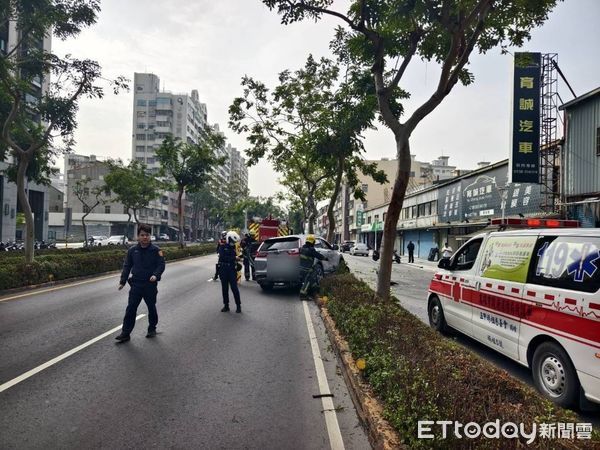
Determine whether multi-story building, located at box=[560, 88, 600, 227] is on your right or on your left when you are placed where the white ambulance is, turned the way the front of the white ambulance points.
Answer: on your right

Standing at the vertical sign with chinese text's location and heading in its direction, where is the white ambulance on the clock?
The white ambulance is roughly at 12 o'clock from the vertical sign with chinese text.

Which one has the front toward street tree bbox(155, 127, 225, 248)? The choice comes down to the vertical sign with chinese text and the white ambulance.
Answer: the white ambulance

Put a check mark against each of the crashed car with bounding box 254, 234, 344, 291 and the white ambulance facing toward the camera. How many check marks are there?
0

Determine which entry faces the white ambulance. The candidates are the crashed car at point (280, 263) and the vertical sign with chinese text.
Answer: the vertical sign with chinese text

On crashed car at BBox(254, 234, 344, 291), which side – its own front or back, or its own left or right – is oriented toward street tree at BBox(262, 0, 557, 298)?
right

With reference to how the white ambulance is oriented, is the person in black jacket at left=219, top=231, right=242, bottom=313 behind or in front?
in front

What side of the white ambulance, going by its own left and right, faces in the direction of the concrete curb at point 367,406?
left

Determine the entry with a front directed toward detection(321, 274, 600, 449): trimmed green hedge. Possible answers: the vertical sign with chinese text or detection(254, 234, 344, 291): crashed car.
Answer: the vertical sign with chinese text

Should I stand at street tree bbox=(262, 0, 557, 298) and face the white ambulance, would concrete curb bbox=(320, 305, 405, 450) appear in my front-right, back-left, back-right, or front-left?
front-right

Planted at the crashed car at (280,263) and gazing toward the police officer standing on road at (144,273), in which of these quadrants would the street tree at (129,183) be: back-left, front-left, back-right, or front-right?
back-right

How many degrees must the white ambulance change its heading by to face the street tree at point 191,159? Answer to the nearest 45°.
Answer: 0° — it already faces it

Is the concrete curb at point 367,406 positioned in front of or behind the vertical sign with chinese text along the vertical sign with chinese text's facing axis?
in front

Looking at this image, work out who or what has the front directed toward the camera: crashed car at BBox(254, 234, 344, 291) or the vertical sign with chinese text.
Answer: the vertical sign with chinese text

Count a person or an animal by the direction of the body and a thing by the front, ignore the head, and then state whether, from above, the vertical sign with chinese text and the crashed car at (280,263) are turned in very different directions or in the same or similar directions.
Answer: very different directions

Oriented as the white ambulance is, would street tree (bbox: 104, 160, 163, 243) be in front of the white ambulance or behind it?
in front

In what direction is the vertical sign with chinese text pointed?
toward the camera
